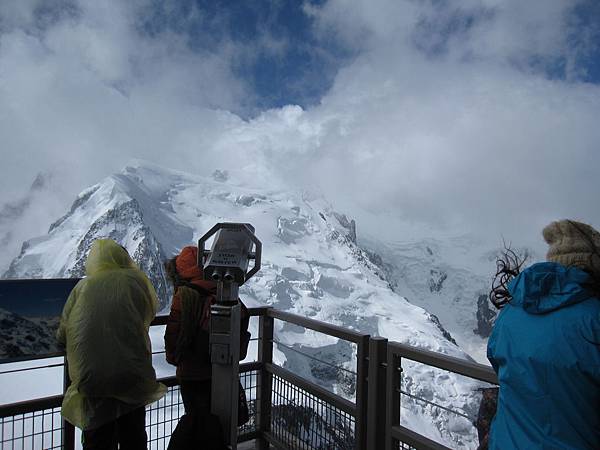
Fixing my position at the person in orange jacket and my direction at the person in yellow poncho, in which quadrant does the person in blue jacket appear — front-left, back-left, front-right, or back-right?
back-left

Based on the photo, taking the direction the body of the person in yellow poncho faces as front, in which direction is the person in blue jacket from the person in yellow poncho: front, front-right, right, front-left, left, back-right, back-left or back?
back-right

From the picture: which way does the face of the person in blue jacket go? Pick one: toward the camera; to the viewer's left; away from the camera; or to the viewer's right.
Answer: away from the camera

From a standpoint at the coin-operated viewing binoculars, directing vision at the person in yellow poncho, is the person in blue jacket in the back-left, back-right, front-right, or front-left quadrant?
back-left

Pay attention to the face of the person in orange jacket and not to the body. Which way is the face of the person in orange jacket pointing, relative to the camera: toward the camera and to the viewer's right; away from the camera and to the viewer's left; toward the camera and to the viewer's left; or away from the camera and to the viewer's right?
away from the camera and to the viewer's right

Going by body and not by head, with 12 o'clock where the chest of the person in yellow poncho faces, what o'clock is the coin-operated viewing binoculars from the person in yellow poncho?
The coin-operated viewing binoculars is roughly at 4 o'clock from the person in yellow poncho.

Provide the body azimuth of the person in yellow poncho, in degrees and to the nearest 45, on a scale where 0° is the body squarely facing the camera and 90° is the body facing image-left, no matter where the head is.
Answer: approximately 180°
